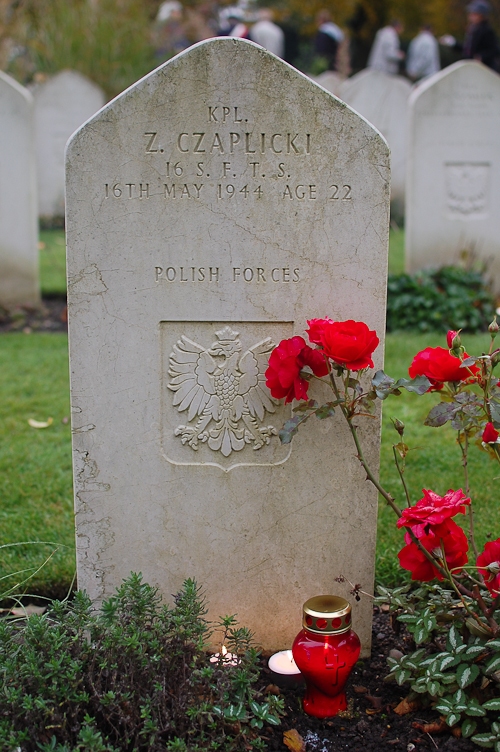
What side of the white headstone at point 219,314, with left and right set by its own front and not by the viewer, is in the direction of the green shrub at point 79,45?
back

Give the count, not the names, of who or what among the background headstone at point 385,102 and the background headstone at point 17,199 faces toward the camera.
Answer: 2

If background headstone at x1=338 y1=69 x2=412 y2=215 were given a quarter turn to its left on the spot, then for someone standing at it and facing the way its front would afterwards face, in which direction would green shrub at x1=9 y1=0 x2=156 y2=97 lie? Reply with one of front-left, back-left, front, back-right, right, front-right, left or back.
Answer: back

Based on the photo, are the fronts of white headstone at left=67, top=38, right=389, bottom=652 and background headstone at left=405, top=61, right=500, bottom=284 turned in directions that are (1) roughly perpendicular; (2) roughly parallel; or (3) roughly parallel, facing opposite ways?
roughly parallel

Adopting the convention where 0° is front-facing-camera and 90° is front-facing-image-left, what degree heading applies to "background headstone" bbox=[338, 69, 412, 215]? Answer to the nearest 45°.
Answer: approximately 0°

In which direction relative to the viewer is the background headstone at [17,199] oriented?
toward the camera

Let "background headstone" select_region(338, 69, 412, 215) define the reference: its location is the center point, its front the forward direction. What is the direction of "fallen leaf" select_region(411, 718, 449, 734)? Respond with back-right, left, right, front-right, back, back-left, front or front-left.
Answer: front

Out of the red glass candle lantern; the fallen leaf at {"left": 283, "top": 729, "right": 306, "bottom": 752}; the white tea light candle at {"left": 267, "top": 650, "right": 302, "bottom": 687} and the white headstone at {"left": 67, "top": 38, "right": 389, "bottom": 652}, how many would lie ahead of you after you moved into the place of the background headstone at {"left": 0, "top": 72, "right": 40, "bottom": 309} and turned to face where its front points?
4

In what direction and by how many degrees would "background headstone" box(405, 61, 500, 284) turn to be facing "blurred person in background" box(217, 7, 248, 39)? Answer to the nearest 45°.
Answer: approximately 135° to its right

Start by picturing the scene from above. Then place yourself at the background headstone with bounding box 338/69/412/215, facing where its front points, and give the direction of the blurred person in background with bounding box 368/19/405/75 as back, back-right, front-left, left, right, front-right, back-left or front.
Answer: back

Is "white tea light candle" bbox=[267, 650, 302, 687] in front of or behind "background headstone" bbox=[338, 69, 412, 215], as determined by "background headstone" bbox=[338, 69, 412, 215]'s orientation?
in front

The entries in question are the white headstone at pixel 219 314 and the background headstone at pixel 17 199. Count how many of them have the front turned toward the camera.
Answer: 2

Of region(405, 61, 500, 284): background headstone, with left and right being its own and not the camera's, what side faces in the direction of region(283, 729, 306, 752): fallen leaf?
front

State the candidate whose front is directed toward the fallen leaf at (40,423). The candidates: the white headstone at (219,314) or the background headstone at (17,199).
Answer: the background headstone

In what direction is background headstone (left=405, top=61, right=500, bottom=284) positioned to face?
toward the camera

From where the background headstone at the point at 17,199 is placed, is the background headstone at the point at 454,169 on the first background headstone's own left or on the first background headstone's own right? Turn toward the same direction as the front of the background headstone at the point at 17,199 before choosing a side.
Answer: on the first background headstone's own left

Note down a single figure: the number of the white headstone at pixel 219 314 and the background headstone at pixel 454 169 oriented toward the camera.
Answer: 2
